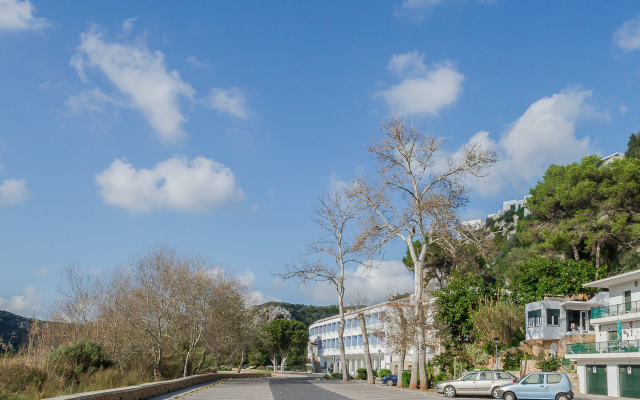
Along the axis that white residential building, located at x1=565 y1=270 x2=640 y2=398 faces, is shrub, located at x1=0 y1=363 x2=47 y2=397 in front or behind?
in front

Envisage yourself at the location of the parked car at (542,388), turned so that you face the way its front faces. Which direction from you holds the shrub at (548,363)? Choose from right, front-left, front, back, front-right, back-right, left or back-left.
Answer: right

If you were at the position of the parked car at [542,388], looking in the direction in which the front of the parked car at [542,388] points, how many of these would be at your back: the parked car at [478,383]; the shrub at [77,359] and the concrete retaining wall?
0

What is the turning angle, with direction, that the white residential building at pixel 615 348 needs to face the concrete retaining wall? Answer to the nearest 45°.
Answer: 0° — it already faces it

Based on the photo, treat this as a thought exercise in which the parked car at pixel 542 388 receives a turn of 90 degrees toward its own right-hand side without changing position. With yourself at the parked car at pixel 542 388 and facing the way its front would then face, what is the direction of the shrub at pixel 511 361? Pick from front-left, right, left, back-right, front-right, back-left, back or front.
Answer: front

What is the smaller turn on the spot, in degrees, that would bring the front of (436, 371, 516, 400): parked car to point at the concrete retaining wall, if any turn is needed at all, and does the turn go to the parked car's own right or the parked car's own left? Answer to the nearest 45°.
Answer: approximately 45° to the parked car's own left

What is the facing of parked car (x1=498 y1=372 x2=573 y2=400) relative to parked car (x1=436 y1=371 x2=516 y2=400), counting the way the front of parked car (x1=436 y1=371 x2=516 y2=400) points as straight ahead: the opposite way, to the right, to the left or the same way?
the same way

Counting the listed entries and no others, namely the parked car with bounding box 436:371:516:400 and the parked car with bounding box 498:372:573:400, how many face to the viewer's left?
2

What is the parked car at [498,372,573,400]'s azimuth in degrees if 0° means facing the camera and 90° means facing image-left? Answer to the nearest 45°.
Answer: approximately 90°

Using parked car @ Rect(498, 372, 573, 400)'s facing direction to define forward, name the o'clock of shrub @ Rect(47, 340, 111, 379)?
The shrub is roughly at 11 o'clock from the parked car.

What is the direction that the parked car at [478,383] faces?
to the viewer's left

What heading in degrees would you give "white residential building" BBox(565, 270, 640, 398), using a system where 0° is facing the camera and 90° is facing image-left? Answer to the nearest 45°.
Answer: approximately 45°
